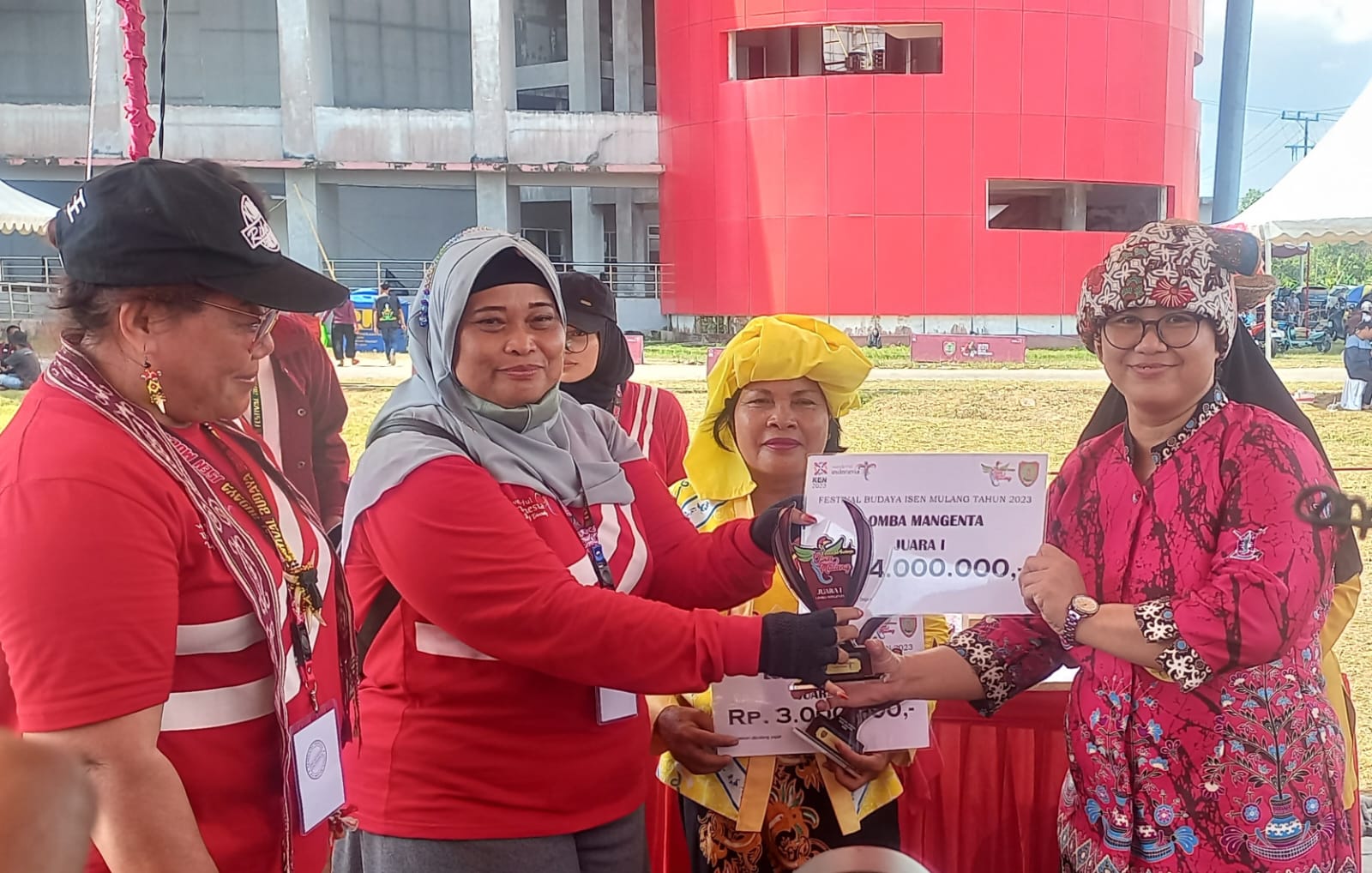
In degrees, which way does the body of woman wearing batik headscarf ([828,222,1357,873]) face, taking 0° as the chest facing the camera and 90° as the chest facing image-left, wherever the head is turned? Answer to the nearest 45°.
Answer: approximately 45°

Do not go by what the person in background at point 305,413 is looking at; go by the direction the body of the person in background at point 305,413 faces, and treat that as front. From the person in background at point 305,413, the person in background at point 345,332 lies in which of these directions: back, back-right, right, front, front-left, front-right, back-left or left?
back-right

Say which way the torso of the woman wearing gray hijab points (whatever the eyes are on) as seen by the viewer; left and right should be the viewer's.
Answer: facing the viewer and to the right of the viewer

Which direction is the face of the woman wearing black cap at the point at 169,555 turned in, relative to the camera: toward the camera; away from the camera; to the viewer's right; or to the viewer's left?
to the viewer's right

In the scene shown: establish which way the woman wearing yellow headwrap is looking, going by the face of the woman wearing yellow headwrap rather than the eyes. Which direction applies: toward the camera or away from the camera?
toward the camera

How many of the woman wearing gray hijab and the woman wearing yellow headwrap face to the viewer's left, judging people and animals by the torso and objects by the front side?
0

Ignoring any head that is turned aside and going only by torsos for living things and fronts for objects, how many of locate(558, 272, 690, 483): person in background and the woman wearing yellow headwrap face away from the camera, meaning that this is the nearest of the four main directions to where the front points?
0

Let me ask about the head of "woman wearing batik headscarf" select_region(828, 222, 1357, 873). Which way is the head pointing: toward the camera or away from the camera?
toward the camera

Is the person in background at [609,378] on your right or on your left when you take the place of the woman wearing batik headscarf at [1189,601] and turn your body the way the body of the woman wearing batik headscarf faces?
on your right

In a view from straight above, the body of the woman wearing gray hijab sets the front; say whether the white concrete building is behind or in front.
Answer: behind

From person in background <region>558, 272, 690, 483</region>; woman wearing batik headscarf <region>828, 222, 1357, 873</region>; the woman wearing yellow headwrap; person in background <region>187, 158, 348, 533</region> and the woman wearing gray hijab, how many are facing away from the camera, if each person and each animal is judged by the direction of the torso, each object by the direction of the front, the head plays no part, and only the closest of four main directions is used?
0

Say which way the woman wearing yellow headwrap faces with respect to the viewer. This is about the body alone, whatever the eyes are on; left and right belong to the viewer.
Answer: facing the viewer

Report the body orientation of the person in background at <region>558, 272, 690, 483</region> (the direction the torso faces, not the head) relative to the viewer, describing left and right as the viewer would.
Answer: facing the viewer and to the left of the viewer

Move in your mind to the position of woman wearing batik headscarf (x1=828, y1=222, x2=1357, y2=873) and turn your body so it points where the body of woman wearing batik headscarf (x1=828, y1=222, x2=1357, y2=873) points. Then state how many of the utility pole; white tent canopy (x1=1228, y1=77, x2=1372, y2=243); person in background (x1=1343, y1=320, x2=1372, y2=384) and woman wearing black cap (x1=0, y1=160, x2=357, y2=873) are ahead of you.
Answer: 1

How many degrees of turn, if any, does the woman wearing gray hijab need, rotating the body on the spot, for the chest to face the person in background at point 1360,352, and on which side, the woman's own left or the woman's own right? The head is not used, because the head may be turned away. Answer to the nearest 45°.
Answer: approximately 90° to the woman's own left
